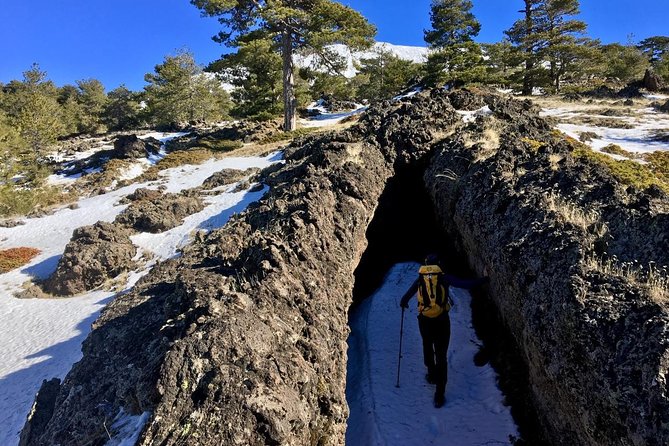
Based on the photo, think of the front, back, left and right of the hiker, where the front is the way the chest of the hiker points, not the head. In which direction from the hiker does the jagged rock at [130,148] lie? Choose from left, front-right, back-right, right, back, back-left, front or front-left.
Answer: front-left

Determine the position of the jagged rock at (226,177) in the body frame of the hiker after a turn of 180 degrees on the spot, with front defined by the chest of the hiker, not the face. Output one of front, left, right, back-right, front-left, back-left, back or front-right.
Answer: back-right

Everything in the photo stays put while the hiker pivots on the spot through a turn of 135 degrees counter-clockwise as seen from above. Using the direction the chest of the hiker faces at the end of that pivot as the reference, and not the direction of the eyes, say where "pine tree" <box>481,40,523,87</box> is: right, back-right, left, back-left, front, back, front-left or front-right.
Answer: back-right

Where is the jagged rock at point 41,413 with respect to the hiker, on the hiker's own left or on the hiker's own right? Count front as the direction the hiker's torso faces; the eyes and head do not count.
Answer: on the hiker's own left

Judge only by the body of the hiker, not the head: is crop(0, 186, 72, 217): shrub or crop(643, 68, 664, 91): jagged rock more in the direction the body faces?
the jagged rock

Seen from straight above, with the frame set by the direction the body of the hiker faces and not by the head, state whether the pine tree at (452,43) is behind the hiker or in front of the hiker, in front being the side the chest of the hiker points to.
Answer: in front

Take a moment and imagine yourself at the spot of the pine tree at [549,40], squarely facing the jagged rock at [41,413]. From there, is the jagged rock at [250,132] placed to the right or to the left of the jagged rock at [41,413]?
right

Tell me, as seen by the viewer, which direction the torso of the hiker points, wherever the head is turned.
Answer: away from the camera

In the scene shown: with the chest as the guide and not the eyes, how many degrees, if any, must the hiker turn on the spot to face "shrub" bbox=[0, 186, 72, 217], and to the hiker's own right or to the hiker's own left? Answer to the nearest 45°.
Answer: approximately 45° to the hiker's own left

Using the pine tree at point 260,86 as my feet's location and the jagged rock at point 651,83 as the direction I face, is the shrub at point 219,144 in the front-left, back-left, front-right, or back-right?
back-right

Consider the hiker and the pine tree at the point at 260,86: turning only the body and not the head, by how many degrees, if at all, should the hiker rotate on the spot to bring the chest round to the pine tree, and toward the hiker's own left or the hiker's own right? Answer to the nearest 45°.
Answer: approximately 45° to the hiker's own left

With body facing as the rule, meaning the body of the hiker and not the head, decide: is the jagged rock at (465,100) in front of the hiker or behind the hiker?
in front

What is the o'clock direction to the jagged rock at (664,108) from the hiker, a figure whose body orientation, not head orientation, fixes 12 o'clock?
The jagged rock is roughly at 1 o'clock from the hiker.

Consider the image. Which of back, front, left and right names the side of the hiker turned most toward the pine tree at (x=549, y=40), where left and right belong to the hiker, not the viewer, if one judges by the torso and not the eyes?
front

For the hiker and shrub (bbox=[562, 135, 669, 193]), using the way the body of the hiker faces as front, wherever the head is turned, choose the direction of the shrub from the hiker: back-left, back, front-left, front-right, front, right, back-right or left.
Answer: front-right
